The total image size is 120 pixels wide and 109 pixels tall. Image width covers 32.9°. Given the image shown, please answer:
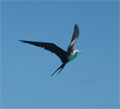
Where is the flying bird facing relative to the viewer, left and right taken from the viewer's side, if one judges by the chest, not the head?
facing to the right of the viewer
